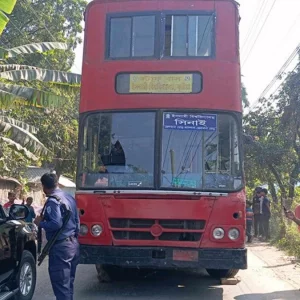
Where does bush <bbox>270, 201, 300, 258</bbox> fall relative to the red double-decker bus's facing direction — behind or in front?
behind

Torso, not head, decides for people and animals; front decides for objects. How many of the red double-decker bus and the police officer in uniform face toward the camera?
1

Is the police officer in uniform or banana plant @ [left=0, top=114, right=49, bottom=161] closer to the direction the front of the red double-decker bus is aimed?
the police officer in uniform

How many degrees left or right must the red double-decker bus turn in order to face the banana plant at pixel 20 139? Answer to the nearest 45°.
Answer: approximately 135° to its right

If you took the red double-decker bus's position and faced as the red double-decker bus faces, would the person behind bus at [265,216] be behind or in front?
behind

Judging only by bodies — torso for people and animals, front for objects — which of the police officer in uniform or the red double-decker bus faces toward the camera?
the red double-decker bus

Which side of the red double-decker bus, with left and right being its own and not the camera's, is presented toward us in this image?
front
